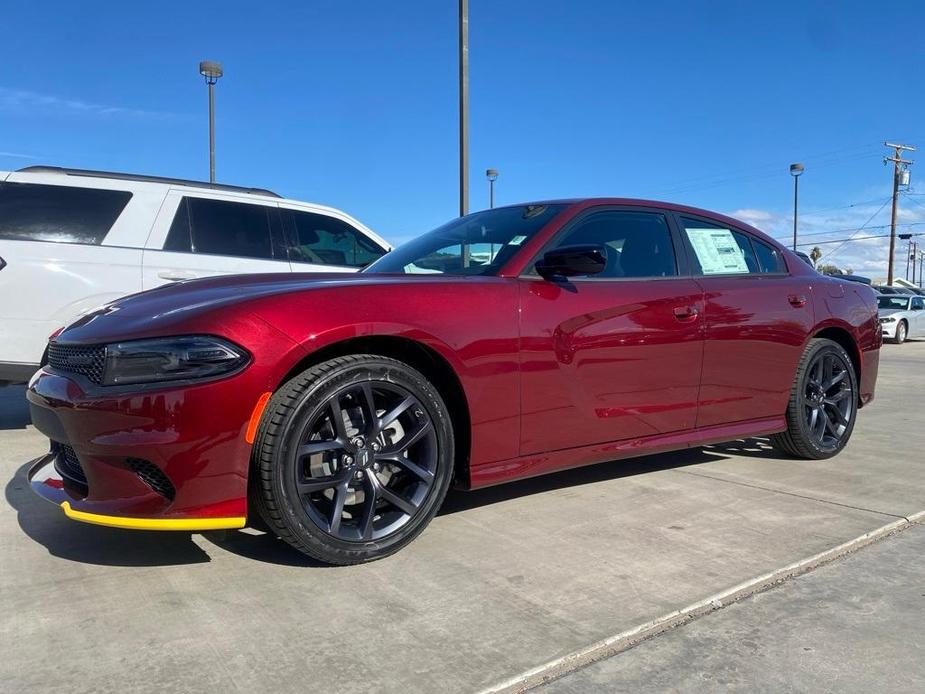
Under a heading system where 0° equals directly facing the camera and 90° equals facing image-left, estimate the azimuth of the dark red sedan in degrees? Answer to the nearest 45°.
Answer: approximately 45°

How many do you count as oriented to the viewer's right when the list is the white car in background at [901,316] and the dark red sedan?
0

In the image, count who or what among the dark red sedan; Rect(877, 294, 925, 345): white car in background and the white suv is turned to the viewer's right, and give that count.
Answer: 1

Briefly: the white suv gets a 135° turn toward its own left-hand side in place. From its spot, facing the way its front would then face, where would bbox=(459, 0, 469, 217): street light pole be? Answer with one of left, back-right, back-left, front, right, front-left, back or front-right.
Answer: right

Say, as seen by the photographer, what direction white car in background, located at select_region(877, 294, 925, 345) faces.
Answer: facing the viewer and to the left of the viewer

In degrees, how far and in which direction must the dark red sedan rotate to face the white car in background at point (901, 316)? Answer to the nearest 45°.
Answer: approximately 180°

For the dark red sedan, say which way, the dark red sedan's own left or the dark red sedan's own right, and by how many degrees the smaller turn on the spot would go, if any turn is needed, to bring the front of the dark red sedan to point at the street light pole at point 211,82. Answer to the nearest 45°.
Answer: approximately 135° to the dark red sedan's own right

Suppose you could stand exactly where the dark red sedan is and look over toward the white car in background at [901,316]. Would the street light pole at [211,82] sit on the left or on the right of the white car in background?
left

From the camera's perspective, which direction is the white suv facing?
to the viewer's right

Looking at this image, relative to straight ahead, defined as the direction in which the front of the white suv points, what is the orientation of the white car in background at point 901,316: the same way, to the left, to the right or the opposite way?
the opposite way

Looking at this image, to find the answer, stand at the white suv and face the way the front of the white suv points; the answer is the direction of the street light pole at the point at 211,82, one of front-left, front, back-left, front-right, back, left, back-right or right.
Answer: left

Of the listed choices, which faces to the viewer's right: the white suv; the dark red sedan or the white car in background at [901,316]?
the white suv

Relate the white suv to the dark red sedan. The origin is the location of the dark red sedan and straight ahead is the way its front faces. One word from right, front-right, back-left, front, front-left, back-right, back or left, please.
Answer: right

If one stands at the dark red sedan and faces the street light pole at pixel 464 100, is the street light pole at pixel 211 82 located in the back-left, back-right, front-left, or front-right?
front-left
